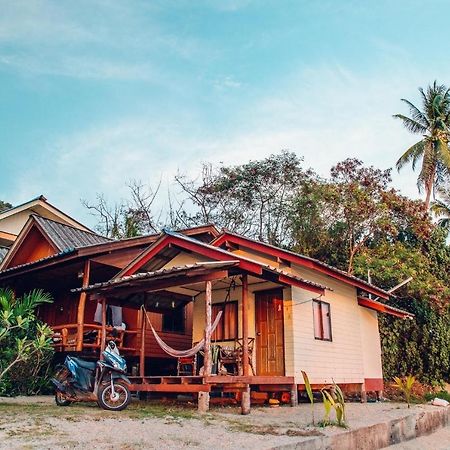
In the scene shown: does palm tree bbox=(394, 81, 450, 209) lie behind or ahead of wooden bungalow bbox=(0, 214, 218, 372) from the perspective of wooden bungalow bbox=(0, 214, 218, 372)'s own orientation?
behind

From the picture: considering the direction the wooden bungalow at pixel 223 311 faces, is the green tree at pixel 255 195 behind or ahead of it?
behind

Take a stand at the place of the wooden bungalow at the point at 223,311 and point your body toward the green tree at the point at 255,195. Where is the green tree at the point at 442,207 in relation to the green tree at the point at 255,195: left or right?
right

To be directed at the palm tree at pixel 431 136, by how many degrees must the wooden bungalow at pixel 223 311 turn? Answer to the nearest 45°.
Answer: approximately 180°

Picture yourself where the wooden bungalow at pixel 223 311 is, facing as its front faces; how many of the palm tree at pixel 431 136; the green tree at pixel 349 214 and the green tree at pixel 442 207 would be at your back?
3

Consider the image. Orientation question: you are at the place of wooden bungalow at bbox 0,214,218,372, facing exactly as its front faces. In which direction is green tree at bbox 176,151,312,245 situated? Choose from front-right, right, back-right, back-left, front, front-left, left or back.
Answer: back

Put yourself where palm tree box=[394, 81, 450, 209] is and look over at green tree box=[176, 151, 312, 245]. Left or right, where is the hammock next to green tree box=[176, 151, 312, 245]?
left

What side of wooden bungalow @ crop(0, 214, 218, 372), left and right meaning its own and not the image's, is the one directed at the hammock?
left

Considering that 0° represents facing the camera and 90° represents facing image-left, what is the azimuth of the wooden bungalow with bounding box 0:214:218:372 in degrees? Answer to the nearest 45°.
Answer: approximately 45°

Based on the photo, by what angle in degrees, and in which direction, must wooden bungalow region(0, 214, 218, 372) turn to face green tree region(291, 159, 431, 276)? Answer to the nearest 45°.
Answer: approximately 135° to its left
